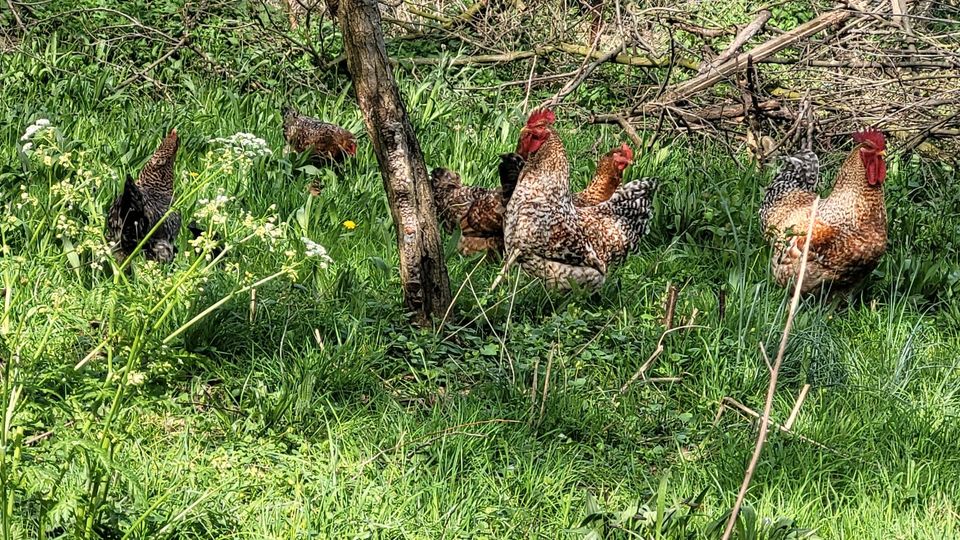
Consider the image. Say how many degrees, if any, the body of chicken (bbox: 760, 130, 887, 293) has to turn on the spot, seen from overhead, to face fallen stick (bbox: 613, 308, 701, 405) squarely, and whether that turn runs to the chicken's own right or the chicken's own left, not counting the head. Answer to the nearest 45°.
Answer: approximately 90° to the chicken's own right

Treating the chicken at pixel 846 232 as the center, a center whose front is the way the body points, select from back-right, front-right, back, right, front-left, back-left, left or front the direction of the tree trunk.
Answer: right

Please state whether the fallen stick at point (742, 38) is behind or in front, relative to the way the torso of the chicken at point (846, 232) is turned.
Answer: behind

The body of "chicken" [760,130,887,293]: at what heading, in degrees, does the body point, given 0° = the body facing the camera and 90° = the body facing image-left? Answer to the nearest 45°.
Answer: approximately 315°

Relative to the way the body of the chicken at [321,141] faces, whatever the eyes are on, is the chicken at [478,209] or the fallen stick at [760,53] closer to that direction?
the fallen stick

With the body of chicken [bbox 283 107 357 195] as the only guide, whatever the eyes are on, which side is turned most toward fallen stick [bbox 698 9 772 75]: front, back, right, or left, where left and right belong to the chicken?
front

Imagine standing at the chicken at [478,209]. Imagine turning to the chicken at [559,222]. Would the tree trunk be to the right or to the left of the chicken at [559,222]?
right

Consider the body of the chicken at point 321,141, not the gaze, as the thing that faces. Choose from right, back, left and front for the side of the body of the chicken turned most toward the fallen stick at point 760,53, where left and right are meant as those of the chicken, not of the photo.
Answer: front

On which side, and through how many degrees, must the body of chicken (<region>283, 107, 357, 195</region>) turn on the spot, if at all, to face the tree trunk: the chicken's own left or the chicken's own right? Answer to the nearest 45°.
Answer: approximately 90° to the chicken's own right

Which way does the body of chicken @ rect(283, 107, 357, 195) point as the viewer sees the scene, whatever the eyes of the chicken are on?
to the viewer's right

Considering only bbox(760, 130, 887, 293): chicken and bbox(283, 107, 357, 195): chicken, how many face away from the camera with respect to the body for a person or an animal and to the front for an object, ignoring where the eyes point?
0

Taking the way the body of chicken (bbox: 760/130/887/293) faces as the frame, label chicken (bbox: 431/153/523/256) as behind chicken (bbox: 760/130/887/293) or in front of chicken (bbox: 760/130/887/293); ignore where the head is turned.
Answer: behind
